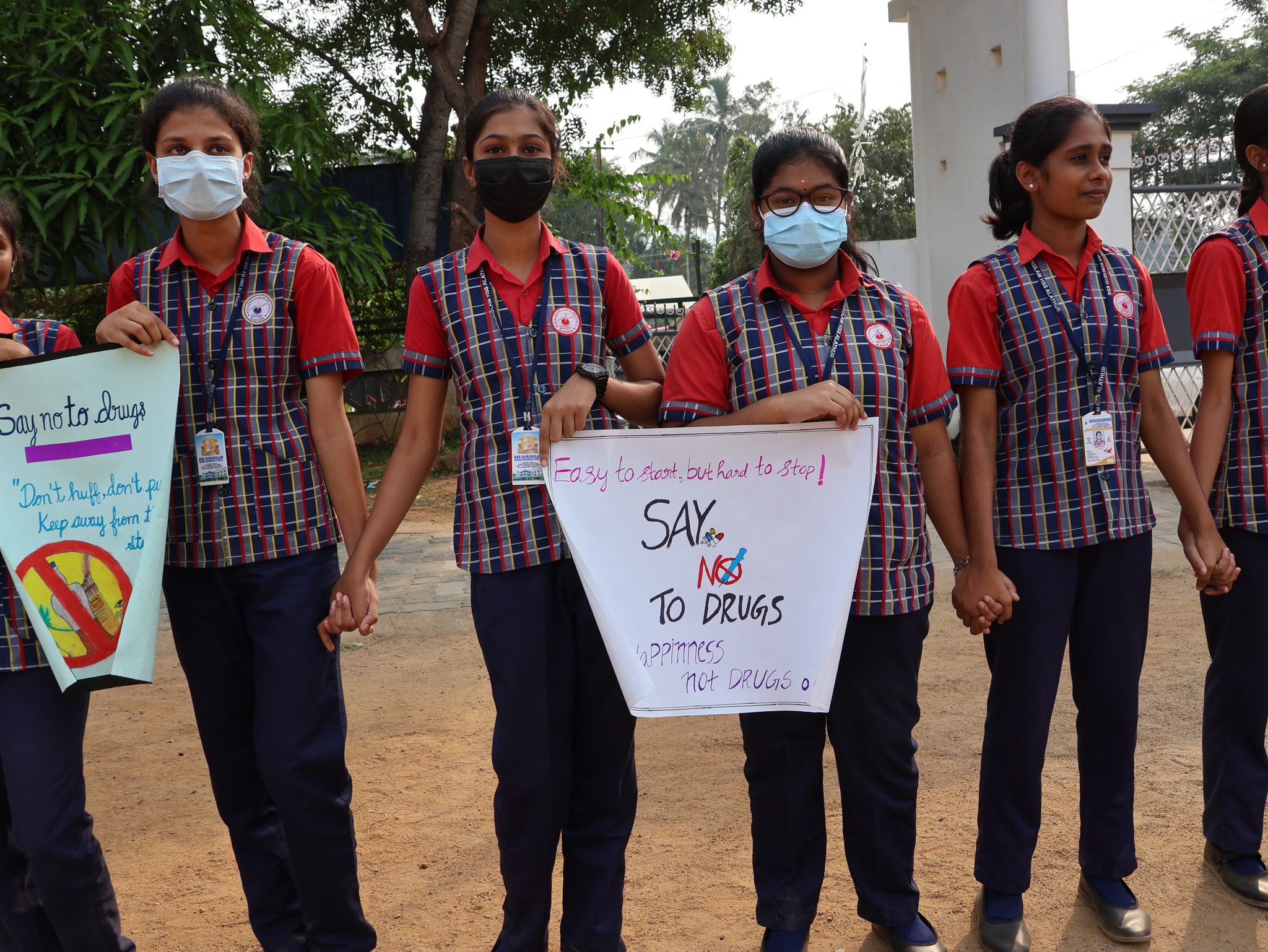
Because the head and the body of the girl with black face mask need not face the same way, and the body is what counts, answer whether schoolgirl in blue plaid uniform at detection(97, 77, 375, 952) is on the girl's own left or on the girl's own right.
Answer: on the girl's own right

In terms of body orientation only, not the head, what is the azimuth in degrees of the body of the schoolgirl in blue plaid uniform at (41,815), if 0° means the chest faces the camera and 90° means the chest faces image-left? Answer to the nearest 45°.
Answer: approximately 0°

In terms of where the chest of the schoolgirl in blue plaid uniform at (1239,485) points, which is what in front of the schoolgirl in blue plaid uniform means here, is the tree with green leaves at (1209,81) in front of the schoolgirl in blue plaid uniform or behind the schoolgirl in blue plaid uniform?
behind

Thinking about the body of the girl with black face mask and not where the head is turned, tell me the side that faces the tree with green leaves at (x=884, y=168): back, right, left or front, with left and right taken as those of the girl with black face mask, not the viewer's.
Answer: back

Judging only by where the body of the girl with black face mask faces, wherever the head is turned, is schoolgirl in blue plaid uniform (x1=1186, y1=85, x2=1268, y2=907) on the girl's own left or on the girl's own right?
on the girl's own left
